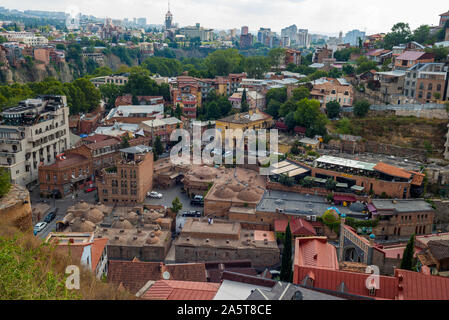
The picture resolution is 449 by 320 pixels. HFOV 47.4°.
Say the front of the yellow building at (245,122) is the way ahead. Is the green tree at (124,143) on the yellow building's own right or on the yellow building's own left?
on the yellow building's own right

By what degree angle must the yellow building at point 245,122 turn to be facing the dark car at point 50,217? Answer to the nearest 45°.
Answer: approximately 45° to its right

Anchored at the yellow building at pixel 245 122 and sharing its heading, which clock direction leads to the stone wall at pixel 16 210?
The stone wall is roughly at 1 o'clock from the yellow building.

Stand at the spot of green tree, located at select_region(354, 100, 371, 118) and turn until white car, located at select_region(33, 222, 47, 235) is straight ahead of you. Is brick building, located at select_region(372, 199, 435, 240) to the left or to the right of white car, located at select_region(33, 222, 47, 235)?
left

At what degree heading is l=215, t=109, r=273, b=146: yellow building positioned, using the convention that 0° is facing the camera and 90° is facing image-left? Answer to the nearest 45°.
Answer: approximately 0°

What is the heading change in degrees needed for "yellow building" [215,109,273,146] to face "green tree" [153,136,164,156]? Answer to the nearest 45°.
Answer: approximately 45° to its right

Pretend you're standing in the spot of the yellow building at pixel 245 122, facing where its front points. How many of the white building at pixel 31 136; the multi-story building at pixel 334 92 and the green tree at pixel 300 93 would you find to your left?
2

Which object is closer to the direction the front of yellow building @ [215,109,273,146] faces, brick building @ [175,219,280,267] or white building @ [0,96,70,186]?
the brick building

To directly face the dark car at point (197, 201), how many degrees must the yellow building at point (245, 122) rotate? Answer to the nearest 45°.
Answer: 0° — it already faces it

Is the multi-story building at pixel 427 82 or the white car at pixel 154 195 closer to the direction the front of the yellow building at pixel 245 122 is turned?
the white car

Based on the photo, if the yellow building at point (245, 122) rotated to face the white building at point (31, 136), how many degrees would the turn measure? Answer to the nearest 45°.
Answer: approximately 45° to its right

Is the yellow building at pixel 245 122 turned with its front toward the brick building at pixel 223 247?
yes

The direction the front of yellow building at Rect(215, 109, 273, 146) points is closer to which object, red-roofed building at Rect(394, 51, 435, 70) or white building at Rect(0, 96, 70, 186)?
the white building

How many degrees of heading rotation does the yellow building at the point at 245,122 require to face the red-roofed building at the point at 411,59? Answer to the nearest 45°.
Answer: approximately 90° to its left
